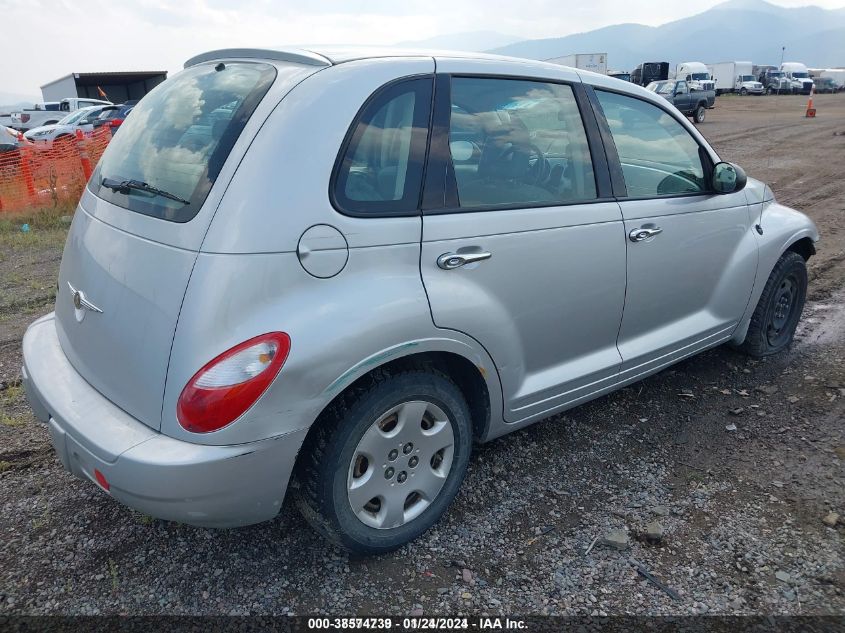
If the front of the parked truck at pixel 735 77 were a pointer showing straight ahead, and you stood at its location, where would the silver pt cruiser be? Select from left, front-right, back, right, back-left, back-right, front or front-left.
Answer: front-right

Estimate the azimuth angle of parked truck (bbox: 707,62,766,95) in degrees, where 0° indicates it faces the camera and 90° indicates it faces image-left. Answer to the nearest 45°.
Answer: approximately 315°

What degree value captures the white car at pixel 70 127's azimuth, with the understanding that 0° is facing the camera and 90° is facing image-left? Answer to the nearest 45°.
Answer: approximately 45°

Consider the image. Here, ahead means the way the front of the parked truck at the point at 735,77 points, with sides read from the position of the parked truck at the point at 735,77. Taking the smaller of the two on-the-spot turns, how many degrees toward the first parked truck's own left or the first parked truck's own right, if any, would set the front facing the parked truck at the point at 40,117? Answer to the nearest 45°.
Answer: approximately 90° to the first parked truck's own right

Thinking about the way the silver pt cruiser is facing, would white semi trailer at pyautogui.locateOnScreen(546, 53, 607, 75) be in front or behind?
in front

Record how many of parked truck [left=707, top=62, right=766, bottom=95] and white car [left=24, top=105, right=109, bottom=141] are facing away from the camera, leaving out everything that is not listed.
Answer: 0

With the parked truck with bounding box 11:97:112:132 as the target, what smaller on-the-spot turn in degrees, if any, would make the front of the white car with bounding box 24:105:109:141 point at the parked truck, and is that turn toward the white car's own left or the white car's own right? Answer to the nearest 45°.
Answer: approximately 135° to the white car's own right

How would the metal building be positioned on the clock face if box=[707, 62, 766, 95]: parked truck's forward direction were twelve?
The metal building is roughly at 3 o'clock from the parked truck.

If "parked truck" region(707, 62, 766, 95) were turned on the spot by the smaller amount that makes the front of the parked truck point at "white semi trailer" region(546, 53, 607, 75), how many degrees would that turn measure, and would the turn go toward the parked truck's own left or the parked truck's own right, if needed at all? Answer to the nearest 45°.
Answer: approximately 45° to the parked truck's own right

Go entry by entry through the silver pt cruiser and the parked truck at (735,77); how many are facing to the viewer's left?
0

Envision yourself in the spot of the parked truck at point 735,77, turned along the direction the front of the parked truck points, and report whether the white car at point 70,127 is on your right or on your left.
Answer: on your right

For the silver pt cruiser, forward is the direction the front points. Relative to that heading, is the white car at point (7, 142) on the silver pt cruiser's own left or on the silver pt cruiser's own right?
on the silver pt cruiser's own left

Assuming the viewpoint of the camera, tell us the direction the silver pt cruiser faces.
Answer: facing away from the viewer and to the right of the viewer
